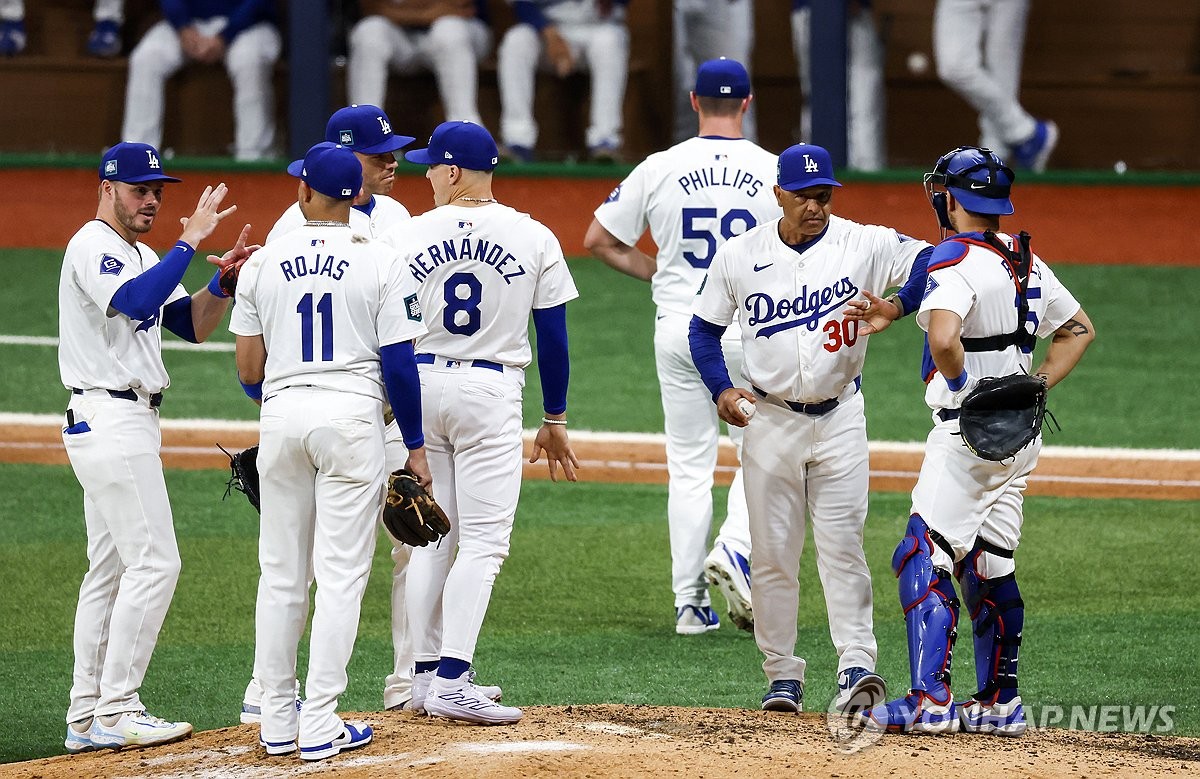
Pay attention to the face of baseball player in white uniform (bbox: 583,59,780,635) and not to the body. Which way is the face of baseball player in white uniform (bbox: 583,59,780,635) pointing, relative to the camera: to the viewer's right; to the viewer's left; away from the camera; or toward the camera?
away from the camera

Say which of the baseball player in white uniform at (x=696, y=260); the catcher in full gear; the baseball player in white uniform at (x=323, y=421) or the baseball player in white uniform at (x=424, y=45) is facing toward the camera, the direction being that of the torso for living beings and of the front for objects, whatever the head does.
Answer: the baseball player in white uniform at (x=424, y=45)

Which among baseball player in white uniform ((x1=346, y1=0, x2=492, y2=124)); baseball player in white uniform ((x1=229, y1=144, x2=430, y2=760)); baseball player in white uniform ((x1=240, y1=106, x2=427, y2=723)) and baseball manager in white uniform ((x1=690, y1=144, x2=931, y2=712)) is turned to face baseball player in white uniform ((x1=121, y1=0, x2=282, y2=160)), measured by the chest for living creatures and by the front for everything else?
baseball player in white uniform ((x1=229, y1=144, x2=430, y2=760))

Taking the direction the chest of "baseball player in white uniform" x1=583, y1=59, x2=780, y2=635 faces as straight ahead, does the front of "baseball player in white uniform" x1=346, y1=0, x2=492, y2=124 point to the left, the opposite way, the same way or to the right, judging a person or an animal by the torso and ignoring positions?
the opposite way

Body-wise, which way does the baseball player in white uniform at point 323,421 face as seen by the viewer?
away from the camera

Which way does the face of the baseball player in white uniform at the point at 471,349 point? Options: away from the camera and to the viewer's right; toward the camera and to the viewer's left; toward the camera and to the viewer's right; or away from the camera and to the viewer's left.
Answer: away from the camera and to the viewer's left

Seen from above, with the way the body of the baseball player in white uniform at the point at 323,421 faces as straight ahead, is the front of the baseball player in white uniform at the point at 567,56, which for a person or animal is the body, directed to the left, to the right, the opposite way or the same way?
the opposite way

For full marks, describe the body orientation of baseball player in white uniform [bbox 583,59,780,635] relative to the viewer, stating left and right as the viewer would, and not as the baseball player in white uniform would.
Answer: facing away from the viewer

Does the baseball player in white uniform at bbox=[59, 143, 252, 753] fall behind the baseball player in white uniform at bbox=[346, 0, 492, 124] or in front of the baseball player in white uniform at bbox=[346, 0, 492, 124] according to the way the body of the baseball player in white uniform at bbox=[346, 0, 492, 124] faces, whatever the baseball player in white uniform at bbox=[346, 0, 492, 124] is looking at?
in front

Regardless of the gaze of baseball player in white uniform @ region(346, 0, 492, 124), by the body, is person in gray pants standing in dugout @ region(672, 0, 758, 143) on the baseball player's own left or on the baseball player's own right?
on the baseball player's own left

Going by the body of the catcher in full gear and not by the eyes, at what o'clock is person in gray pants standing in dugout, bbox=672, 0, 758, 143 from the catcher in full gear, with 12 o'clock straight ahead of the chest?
The person in gray pants standing in dugout is roughly at 1 o'clock from the catcher in full gear.
